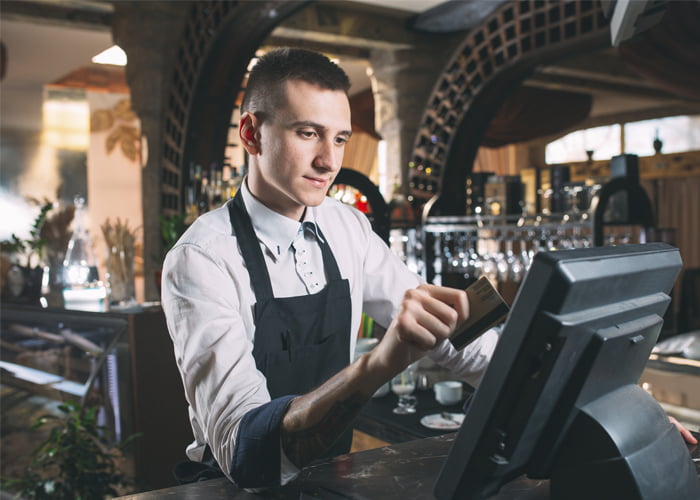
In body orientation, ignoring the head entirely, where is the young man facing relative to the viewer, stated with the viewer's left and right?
facing the viewer and to the right of the viewer

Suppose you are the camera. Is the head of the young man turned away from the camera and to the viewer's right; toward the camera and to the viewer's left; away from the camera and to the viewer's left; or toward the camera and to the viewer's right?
toward the camera and to the viewer's right

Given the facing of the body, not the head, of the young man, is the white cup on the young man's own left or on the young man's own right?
on the young man's own left

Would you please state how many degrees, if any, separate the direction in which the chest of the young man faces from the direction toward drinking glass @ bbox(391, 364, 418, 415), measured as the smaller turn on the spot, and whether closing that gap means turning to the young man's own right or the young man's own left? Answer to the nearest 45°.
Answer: approximately 135° to the young man's own left

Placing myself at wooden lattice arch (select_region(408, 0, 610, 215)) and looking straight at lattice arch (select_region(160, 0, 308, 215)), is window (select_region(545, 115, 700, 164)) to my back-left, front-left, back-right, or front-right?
back-right

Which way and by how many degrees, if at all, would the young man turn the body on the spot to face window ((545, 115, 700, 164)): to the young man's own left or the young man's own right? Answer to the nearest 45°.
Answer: approximately 90° to the young man's own left

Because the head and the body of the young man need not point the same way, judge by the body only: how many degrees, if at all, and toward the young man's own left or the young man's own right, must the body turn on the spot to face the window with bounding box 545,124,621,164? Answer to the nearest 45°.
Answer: approximately 135° to the young man's own left

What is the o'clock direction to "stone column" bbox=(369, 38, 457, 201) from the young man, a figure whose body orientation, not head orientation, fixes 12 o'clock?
The stone column is roughly at 8 o'clock from the young man.

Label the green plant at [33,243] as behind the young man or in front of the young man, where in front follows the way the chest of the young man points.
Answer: behind
